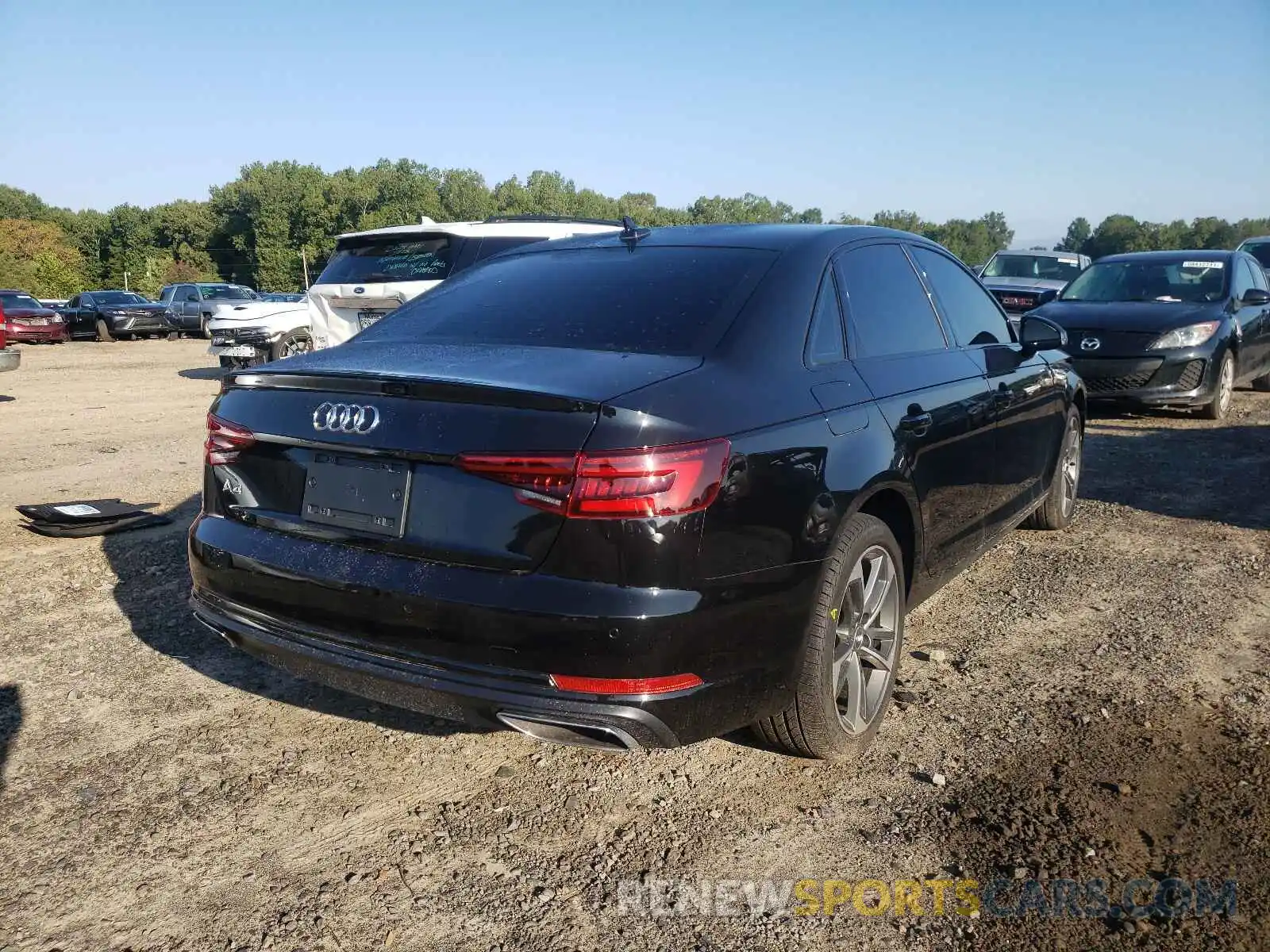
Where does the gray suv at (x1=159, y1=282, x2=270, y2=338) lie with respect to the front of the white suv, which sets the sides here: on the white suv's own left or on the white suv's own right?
on the white suv's own left

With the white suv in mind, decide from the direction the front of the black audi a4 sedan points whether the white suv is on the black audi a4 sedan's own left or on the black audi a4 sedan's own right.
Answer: on the black audi a4 sedan's own left

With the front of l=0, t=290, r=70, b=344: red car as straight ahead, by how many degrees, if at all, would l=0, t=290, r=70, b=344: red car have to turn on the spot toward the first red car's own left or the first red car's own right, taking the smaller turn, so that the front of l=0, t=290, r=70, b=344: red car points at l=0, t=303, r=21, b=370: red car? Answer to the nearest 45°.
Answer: approximately 45° to the first red car's own right

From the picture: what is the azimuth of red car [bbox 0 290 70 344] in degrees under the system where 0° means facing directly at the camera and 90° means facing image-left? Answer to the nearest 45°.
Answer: approximately 315°

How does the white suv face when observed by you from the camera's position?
facing away from the viewer and to the right of the viewer

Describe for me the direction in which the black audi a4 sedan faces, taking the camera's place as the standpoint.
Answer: facing away from the viewer and to the right of the viewer

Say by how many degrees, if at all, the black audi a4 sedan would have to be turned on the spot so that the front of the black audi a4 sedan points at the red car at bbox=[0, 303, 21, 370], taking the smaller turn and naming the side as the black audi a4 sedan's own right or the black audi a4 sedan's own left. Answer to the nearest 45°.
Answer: approximately 90° to the black audi a4 sedan's own left
